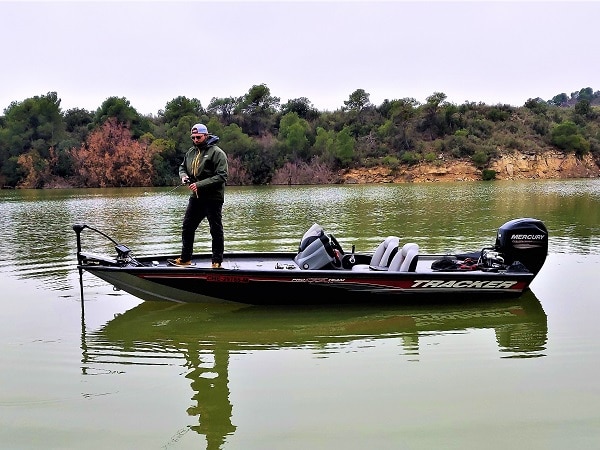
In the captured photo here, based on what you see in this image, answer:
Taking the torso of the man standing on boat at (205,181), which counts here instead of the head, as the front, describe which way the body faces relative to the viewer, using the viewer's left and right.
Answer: facing the viewer and to the left of the viewer

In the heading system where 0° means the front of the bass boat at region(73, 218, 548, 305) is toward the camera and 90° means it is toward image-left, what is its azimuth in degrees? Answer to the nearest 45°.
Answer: approximately 90°

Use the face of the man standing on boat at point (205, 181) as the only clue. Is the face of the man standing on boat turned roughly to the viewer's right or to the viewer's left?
to the viewer's left
